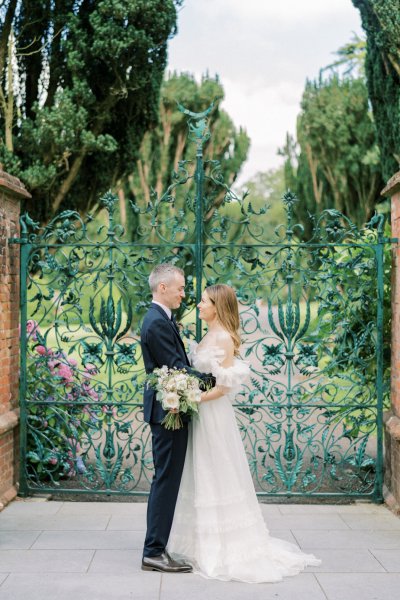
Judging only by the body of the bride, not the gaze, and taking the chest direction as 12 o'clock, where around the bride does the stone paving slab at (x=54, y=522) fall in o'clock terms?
The stone paving slab is roughly at 1 o'clock from the bride.

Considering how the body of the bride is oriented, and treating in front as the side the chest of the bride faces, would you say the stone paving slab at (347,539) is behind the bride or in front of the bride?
behind

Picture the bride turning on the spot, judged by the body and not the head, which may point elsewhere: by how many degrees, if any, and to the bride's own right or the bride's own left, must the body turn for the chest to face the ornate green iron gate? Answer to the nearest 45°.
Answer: approximately 90° to the bride's own right

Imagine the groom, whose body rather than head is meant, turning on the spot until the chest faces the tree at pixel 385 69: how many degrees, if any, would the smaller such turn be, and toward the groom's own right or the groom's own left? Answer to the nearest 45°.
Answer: approximately 45° to the groom's own left

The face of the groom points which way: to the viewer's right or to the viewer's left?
to the viewer's right

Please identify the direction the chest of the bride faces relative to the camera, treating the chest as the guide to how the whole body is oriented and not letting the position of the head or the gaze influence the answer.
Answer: to the viewer's left

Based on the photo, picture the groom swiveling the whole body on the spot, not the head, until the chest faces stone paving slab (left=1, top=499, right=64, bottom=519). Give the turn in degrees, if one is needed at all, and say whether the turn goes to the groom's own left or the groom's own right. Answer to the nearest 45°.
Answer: approximately 135° to the groom's own left

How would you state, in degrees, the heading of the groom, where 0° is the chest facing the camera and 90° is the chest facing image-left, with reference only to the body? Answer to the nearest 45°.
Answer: approximately 270°

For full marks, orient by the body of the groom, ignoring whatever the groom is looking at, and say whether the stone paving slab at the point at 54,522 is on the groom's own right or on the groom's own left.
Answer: on the groom's own left

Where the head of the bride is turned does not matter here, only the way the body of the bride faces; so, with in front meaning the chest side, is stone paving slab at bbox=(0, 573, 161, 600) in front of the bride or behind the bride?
in front

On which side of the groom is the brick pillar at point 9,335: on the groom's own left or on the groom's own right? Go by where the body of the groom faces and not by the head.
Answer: on the groom's own left

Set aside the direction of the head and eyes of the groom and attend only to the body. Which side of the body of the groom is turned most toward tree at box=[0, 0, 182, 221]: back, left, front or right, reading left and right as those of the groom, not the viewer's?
left

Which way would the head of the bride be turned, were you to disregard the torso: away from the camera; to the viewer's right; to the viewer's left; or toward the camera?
to the viewer's left

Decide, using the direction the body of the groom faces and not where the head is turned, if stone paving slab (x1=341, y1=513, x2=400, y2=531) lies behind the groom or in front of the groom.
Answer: in front

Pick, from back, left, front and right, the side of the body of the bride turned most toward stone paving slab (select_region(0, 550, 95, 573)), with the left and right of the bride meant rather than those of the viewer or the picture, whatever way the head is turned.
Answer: front

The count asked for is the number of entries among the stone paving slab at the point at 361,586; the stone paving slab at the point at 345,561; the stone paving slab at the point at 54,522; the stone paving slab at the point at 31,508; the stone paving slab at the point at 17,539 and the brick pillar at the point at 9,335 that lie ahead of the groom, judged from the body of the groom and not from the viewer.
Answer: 2

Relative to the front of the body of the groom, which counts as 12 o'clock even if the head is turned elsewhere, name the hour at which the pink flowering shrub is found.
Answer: The pink flowering shrub is roughly at 8 o'clock from the groom.

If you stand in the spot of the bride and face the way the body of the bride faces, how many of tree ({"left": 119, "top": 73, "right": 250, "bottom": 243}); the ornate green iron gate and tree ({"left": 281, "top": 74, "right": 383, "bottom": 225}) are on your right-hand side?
3

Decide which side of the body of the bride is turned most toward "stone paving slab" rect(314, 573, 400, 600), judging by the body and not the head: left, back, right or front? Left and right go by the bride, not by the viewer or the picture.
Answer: back
